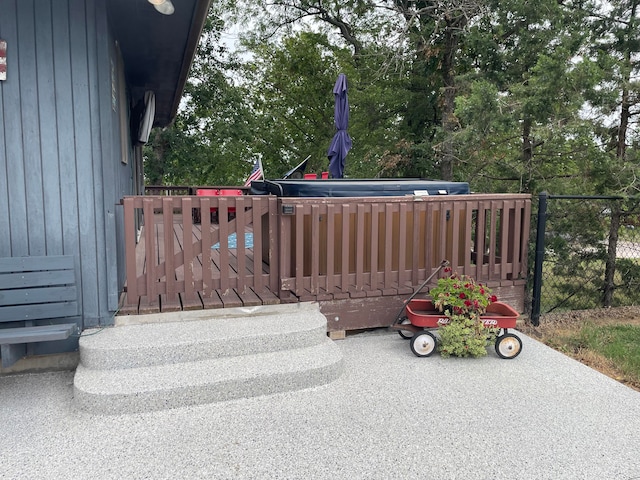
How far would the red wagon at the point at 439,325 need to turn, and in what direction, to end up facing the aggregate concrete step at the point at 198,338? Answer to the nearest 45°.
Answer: approximately 45° to its left

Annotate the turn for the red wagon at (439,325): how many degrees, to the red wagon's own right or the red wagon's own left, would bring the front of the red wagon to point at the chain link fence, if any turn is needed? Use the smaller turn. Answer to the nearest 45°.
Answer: approximately 135° to the red wagon's own right

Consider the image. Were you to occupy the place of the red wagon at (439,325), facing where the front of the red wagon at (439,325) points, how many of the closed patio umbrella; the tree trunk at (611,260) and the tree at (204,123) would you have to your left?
0

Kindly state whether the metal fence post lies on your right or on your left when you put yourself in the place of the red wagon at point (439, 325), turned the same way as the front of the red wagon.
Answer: on your right

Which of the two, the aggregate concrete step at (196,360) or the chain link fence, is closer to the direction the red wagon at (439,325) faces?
the aggregate concrete step

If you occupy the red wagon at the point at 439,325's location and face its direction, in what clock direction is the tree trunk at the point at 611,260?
The tree trunk is roughly at 4 o'clock from the red wagon.

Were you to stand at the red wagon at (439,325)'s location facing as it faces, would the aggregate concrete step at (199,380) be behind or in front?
in front

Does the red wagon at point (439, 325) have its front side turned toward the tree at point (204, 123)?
no

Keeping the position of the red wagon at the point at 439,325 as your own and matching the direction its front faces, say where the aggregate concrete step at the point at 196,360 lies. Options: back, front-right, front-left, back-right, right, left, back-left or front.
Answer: front-left

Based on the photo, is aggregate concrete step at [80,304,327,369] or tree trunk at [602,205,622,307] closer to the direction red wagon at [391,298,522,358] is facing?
the aggregate concrete step

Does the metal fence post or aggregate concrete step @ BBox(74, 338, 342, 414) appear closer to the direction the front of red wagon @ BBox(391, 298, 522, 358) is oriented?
the aggregate concrete step

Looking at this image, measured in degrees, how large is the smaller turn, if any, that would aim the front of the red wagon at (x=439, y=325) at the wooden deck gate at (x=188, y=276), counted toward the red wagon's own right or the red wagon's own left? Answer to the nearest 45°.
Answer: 0° — it already faces it

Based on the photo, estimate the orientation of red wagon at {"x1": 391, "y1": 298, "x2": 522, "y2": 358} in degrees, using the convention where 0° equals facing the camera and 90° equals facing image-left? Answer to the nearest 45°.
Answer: approximately 90°

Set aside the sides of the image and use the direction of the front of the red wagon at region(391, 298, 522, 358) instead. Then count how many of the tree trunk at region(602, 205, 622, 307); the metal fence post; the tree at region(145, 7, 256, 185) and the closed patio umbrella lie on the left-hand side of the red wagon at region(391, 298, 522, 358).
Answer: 0

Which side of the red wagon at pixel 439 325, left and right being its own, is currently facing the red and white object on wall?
front
